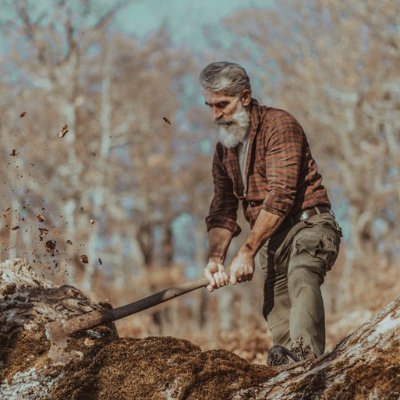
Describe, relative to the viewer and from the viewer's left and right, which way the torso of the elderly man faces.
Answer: facing the viewer and to the left of the viewer

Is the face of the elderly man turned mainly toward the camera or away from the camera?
toward the camera
